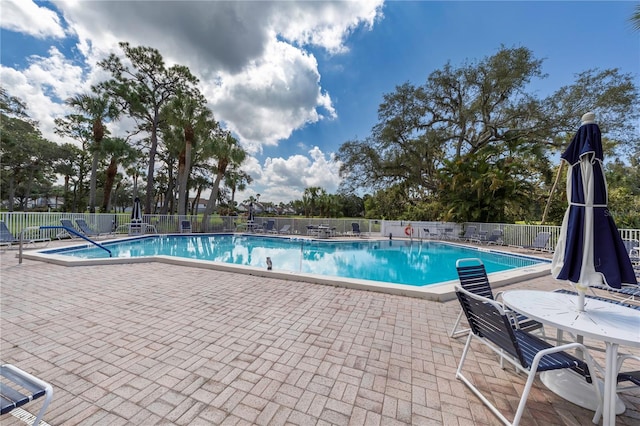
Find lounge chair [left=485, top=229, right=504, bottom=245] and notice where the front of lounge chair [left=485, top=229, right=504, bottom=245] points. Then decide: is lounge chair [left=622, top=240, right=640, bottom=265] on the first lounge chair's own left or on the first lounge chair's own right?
on the first lounge chair's own left

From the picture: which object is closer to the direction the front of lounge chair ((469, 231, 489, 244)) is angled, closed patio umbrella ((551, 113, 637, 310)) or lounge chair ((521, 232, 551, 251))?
the closed patio umbrella

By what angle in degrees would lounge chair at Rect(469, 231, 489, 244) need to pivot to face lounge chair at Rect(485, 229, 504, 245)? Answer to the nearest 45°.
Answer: approximately 90° to its left

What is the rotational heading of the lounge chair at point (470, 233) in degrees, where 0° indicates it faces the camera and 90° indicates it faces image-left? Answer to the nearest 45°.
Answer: approximately 45°

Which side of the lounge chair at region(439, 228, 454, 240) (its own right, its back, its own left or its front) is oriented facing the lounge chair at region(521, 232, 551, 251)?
left
